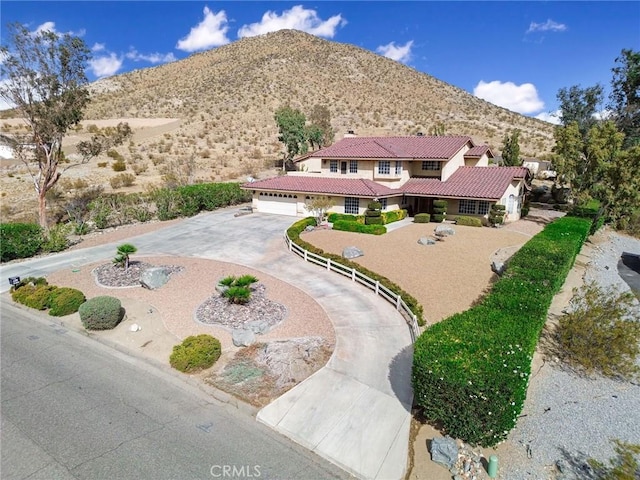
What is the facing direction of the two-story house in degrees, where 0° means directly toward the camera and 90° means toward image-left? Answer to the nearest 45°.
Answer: approximately 45°

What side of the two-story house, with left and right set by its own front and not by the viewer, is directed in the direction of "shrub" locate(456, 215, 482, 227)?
left

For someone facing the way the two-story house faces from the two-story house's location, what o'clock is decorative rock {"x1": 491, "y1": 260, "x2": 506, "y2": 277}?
The decorative rock is roughly at 10 o'clock from the two-story house.

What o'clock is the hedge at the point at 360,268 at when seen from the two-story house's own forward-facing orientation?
The hedge is roughly at 11 o'clock from the two-story house.

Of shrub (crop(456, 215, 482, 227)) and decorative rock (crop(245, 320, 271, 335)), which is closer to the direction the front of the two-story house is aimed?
the decorative rock

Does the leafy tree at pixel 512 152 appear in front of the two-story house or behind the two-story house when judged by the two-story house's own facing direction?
behind

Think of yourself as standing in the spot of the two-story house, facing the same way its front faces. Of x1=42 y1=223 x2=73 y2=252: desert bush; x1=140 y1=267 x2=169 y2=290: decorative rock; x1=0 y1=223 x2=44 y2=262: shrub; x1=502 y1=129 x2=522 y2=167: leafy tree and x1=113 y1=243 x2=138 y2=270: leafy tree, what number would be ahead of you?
4

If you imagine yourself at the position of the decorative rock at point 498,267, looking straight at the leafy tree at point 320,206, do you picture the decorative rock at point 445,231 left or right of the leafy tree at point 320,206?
right

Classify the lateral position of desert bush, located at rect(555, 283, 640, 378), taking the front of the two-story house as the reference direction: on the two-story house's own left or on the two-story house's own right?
on the two-story house's own left

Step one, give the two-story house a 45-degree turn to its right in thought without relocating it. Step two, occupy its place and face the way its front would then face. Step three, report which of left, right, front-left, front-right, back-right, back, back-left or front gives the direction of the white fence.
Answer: left

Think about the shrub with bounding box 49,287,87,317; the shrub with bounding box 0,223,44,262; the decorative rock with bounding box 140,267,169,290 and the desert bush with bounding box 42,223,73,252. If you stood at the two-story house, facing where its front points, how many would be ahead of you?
4

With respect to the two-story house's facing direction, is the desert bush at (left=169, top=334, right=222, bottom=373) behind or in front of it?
in front

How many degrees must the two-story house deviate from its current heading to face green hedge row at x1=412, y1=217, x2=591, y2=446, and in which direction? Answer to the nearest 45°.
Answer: approximately 45° to its left

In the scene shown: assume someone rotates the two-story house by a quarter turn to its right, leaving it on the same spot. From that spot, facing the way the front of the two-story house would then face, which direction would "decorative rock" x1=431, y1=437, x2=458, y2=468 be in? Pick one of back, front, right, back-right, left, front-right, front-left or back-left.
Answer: back-left

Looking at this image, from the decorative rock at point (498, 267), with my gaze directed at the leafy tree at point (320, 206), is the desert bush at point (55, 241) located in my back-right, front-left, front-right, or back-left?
front-left
